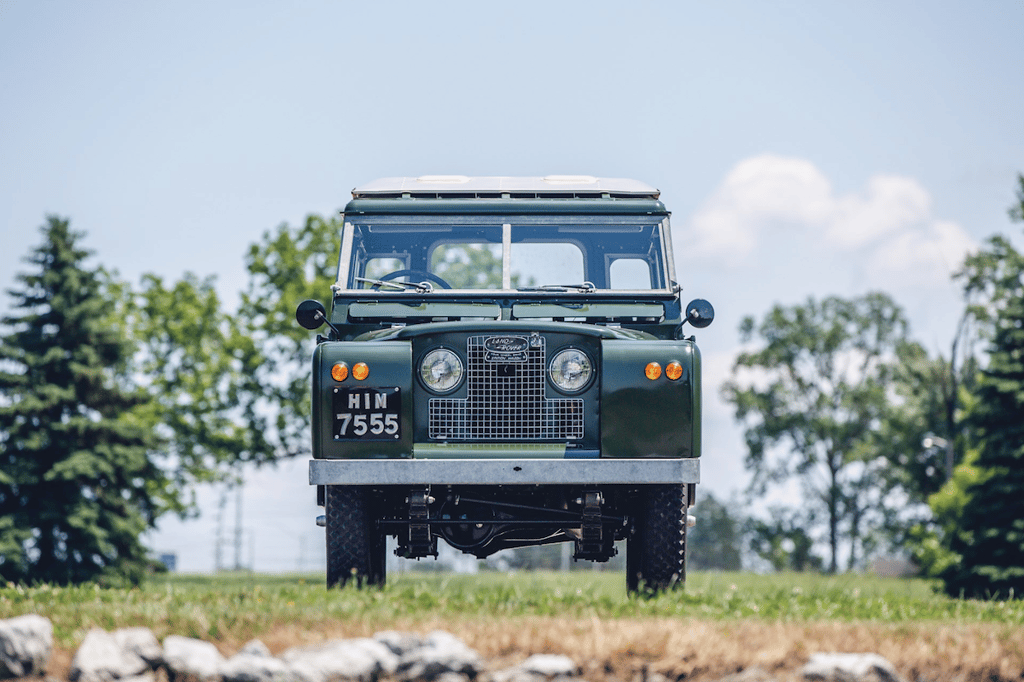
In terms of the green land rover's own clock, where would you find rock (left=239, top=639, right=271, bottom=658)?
The rock is roughly at 1 o'clock from the green land rover.

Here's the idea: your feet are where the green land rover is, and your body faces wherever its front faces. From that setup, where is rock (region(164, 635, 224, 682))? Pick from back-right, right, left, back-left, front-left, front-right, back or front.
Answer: front-right

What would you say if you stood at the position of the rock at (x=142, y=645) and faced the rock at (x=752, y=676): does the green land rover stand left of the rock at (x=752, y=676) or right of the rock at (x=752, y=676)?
left

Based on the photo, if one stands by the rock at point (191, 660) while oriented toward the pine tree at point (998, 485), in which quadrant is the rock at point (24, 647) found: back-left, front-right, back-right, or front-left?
back-left

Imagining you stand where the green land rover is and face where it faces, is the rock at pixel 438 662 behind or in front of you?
in front

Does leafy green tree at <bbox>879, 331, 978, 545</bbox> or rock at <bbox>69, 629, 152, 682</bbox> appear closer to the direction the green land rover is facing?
the rock

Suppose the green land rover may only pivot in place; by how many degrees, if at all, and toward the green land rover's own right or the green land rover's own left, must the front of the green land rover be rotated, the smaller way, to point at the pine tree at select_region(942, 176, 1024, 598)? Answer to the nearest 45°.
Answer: approximately 135° to the green land rover's own left

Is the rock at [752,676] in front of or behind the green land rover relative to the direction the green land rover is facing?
in front

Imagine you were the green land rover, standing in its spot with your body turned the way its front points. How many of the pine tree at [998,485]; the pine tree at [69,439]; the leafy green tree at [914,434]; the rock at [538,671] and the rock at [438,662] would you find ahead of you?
2

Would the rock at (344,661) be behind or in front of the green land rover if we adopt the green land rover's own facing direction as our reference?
in front

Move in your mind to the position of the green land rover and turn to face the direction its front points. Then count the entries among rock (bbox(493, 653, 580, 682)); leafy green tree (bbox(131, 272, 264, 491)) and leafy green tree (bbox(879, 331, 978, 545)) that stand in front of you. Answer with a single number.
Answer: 1

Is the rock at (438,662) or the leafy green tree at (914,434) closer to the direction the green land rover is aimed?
the rock

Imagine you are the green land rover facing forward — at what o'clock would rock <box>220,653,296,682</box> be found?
The rock is roughly at 1 o'clock from the green land rover.

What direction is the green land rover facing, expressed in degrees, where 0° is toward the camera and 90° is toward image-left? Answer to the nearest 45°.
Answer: approximately 0°

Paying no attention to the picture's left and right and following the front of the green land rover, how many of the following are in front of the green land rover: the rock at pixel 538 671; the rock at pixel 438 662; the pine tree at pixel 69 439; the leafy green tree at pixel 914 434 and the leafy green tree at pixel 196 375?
2

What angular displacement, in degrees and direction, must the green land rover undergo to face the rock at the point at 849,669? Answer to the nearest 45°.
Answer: approximately 45° to its left

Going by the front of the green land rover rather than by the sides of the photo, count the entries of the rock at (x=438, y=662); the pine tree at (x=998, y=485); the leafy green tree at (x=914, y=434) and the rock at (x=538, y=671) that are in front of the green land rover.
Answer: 2
